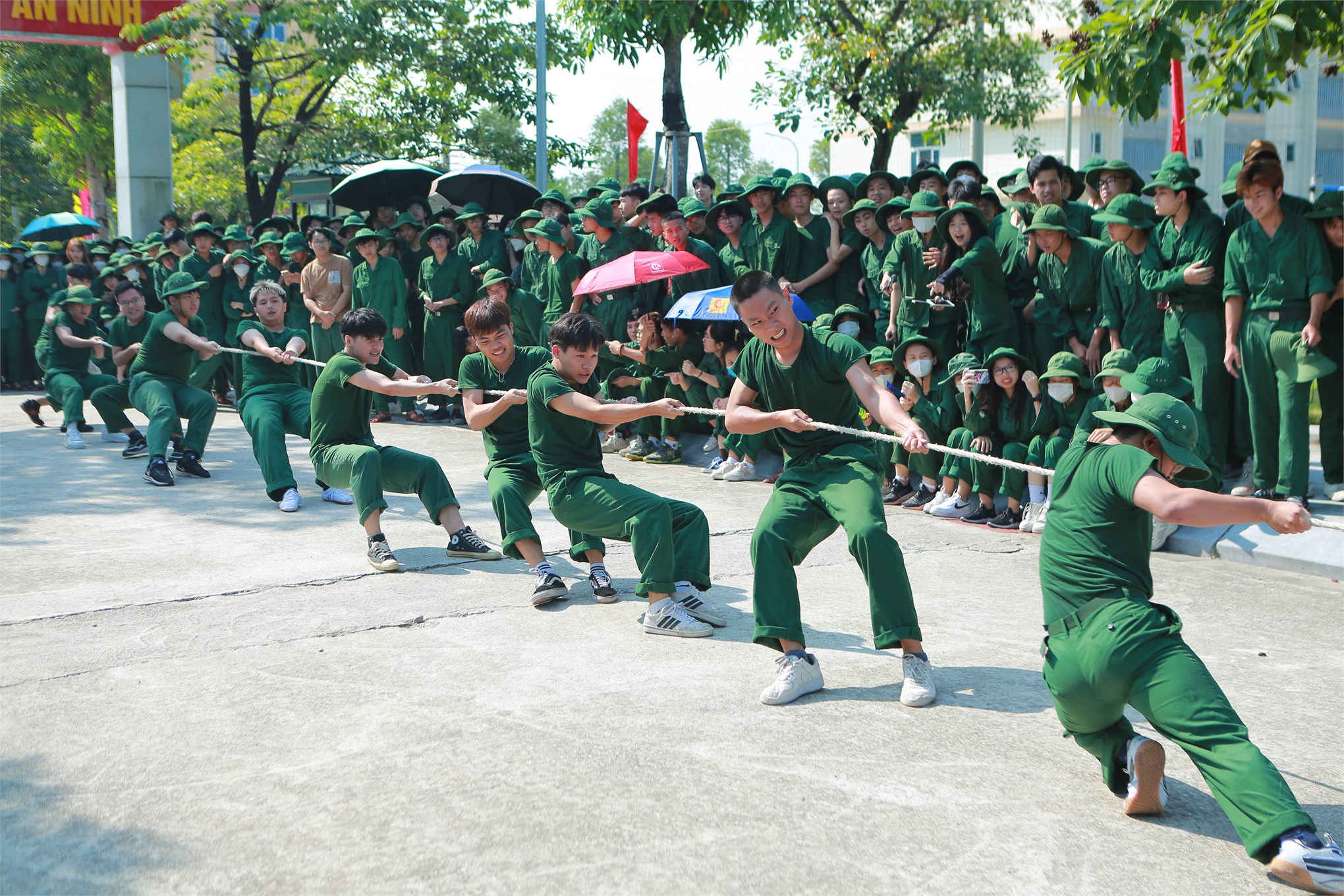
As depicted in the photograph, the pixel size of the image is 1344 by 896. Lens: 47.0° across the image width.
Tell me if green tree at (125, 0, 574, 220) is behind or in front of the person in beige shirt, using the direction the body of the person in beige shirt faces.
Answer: behind

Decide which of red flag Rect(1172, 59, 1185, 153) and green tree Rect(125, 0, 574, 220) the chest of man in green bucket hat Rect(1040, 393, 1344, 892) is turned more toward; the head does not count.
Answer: the red flag

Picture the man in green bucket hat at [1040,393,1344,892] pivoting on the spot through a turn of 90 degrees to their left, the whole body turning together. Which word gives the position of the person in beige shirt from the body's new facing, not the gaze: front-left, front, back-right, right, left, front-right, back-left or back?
front

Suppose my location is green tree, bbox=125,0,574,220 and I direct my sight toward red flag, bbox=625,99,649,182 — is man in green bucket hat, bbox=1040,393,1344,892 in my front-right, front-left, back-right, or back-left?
front-right

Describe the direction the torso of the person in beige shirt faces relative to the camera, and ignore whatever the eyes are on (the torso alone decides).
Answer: toward the camera

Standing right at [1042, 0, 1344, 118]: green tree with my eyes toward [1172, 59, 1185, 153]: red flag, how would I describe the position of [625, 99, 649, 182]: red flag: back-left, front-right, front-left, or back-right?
front-left

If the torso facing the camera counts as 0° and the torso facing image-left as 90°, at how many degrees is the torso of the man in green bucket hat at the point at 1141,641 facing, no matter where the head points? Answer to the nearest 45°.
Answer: approximately 225°

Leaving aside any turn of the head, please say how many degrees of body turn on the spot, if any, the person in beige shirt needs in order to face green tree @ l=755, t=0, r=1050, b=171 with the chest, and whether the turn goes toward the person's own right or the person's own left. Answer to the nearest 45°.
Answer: approximately 135° to the person's own left
